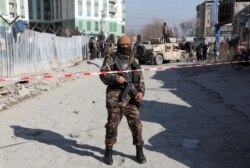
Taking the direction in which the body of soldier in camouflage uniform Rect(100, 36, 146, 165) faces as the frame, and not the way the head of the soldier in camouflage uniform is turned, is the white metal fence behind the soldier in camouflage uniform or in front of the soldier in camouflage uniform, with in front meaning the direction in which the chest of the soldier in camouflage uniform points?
behind

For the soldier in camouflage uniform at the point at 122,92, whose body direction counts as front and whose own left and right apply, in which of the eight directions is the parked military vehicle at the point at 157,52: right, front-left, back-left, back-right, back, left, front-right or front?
back

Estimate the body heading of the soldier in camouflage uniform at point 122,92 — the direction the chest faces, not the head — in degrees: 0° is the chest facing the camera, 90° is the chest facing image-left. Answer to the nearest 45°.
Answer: approximately 0°
